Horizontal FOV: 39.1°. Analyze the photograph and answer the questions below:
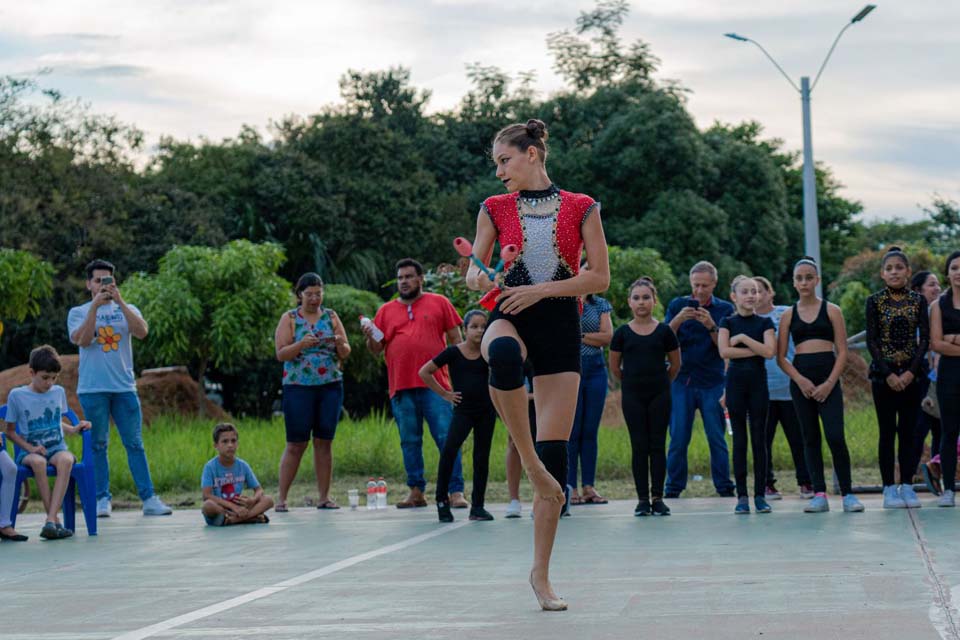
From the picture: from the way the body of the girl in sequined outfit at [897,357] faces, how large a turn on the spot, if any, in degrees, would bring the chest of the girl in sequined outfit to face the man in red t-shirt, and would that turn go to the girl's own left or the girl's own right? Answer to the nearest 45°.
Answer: approximately 90° to the girl's own right

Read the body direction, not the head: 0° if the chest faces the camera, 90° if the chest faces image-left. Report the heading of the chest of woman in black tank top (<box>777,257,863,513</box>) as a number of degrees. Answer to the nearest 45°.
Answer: approximately 0°

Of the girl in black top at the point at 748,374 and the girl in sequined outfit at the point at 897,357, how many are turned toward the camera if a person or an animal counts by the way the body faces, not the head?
2

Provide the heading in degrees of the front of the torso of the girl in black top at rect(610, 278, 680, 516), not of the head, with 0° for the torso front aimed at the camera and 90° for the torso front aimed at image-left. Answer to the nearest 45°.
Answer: approximately 0°

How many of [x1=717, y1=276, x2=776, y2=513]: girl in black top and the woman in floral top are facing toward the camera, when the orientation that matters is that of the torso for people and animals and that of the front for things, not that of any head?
2

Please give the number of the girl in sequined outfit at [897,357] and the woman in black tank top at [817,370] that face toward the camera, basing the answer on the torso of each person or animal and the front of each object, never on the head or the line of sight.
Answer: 2

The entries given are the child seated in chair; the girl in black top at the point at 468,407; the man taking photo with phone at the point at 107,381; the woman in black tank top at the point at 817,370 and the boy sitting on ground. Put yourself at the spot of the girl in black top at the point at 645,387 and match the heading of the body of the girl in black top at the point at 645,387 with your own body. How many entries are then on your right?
4

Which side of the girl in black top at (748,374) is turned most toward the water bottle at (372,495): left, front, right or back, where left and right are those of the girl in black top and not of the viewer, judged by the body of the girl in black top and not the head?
right
